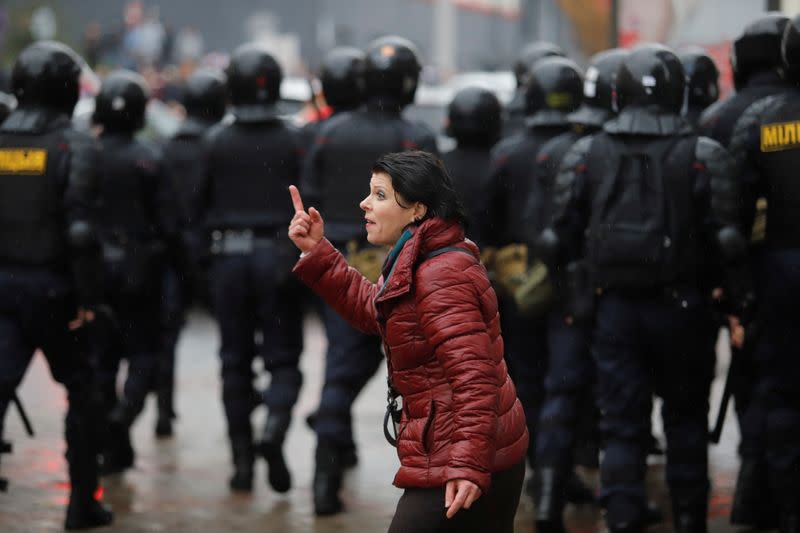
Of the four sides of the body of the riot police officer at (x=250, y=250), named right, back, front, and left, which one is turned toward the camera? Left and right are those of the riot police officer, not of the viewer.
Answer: back

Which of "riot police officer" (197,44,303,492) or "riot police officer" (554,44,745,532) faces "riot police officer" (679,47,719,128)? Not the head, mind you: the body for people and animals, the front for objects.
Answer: "riot police officer" (554,44,745,532)

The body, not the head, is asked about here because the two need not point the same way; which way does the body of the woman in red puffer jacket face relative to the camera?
to the viewer's left

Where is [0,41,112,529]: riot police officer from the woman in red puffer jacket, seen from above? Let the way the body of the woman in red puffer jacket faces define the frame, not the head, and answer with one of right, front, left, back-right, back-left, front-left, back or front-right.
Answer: front-right

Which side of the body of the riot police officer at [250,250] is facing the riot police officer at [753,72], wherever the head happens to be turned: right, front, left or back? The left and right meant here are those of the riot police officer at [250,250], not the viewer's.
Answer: right

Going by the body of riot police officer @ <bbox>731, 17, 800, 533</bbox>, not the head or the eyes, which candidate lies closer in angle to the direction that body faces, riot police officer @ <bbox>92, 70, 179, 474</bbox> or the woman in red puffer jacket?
the riot police officer

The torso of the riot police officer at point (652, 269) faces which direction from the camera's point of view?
away from the camera

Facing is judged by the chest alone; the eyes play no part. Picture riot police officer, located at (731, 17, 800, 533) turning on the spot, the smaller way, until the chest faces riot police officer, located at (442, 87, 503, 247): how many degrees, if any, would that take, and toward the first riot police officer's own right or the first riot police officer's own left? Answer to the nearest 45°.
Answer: approximately 45° to the first riot police officer's own left

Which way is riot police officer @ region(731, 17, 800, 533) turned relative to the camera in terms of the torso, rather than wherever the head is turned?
away from the camera

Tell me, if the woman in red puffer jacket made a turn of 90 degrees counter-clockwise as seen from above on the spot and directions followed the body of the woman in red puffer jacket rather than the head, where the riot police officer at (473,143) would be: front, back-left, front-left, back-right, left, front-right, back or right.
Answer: back

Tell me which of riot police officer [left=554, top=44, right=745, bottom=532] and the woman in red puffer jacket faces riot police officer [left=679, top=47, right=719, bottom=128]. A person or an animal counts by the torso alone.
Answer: riot police officer [left=554, top=44, right=745, bottom=532]

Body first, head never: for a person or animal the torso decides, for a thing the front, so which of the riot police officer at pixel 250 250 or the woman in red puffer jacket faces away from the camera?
the riot police officer

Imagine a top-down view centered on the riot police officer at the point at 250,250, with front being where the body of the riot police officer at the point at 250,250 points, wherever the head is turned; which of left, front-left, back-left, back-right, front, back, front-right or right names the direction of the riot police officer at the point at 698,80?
right

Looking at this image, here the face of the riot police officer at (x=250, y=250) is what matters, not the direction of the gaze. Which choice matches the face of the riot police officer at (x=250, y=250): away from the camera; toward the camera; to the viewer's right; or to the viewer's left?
away from the camera
